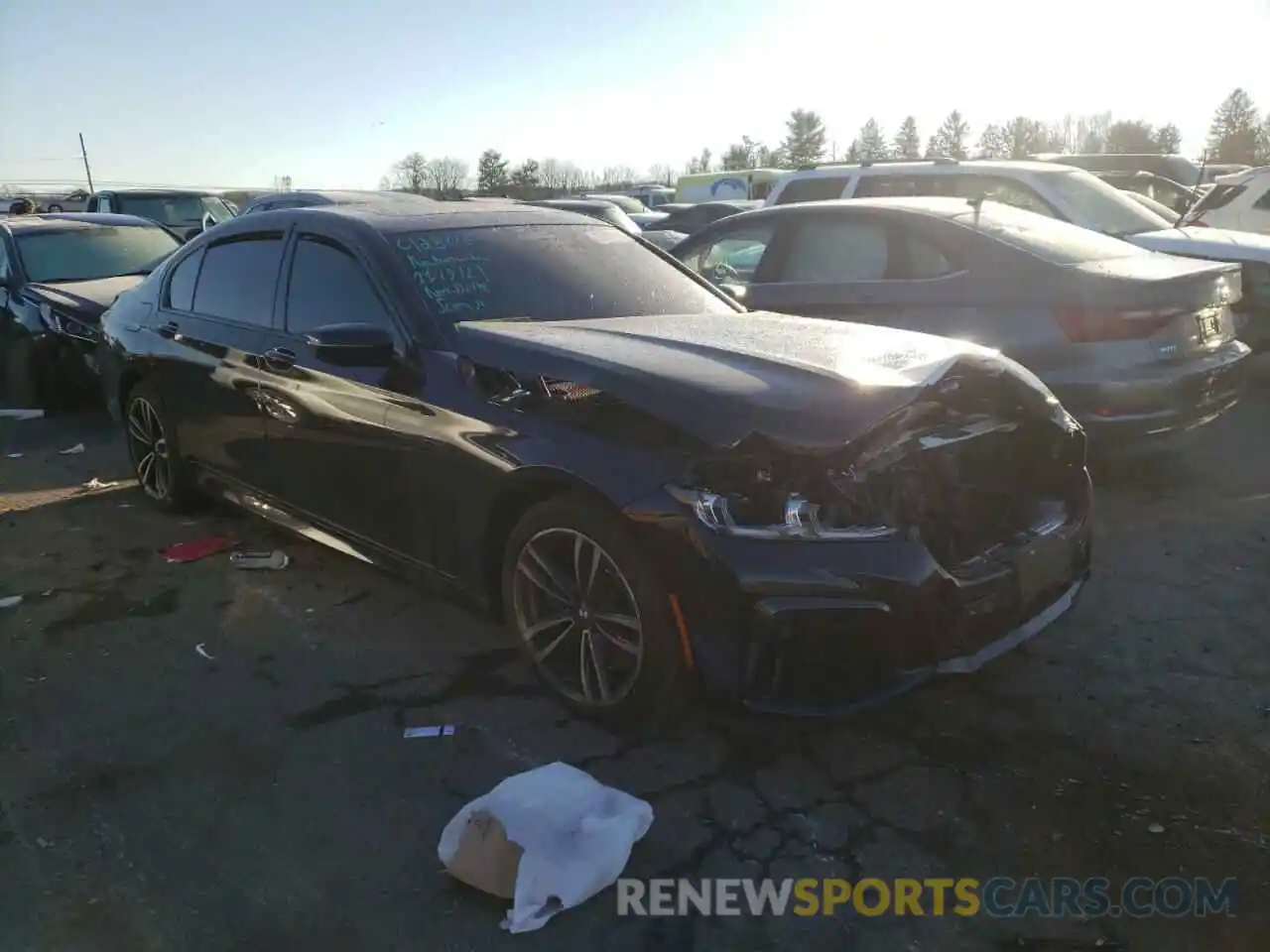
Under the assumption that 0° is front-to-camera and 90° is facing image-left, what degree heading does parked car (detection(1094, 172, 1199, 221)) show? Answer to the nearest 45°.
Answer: approximately 315°

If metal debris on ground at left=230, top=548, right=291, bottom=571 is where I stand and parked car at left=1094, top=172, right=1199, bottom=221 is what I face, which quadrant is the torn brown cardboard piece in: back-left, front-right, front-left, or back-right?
back-right

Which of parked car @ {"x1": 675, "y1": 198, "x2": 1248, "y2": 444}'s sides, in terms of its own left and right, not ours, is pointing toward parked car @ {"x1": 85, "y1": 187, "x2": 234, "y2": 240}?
front

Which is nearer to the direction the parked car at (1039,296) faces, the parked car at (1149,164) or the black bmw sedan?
the parked car

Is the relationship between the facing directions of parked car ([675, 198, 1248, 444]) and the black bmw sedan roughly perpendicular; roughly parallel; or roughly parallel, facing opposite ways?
roughly parallel, facing opposite ways

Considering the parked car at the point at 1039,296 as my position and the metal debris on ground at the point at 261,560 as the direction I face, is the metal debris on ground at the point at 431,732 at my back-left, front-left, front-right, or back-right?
front-left

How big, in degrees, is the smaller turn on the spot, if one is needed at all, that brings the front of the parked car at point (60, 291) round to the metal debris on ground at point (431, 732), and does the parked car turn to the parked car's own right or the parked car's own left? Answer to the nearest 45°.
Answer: approximately 45° to the parked car's own right

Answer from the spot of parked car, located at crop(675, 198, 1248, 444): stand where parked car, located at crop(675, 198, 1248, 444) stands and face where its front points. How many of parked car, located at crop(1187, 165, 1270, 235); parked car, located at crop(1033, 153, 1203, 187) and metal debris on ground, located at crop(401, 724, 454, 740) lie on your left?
1

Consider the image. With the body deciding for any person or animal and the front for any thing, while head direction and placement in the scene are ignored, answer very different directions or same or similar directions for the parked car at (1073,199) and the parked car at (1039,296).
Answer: very different directions

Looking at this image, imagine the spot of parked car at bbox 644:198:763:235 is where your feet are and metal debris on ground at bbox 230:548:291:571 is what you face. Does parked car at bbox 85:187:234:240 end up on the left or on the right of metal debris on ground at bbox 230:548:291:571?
right

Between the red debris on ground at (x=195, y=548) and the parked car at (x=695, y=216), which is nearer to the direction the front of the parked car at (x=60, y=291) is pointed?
the red debris on ground

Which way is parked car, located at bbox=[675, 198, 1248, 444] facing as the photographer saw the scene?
facing away from the viewer and to the left of the viewer
